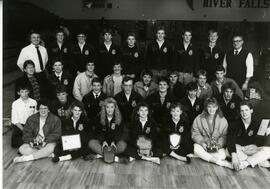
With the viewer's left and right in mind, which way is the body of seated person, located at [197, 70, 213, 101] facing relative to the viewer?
facing the viewer and to the left of the viewer

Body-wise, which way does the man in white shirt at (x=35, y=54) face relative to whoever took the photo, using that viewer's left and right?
facing the viewer and to the right of the viewer
